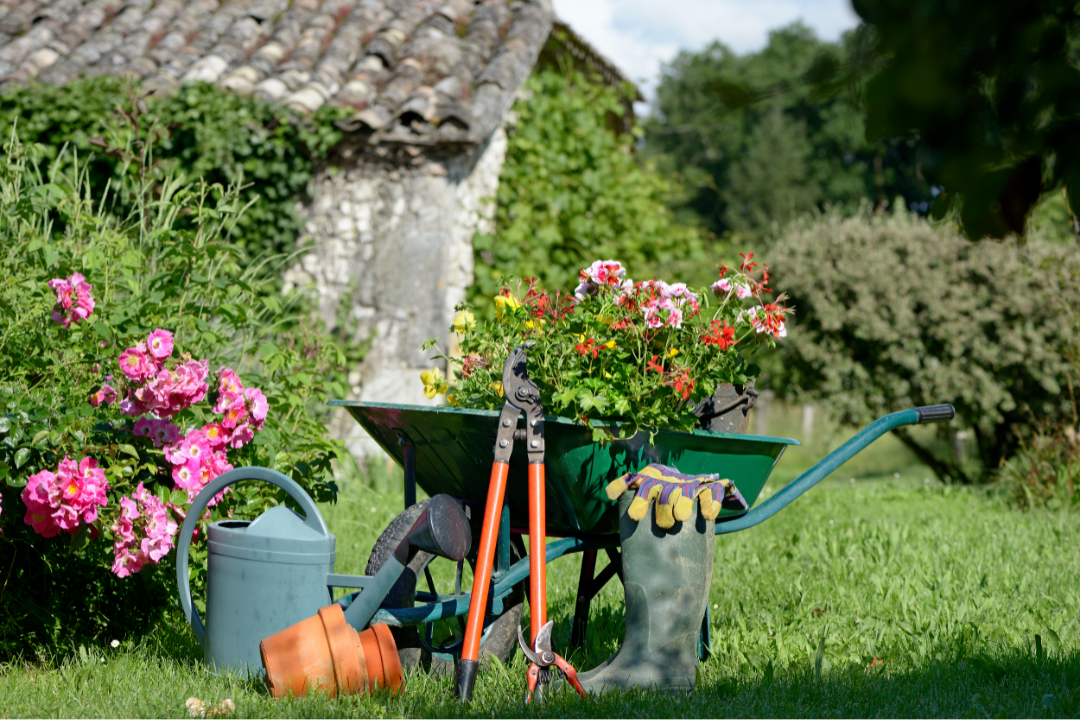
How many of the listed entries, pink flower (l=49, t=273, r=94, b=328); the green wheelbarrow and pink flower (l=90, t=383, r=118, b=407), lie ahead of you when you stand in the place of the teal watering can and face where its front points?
1

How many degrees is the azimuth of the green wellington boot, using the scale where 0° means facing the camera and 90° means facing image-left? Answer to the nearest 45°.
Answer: approximately 90°

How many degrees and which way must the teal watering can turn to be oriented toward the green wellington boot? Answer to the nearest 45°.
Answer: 0° — it already faces it

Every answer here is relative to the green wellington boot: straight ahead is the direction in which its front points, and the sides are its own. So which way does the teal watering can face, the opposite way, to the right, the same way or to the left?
the opposite way

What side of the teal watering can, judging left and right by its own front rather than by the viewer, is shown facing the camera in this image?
right

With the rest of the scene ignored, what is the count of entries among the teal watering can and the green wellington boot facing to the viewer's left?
1

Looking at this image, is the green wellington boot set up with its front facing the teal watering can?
yes

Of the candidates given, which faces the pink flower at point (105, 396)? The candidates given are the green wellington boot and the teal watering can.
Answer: the green wellington boot

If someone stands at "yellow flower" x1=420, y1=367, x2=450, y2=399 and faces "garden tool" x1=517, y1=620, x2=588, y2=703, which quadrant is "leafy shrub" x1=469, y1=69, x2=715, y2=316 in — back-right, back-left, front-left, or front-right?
back-left

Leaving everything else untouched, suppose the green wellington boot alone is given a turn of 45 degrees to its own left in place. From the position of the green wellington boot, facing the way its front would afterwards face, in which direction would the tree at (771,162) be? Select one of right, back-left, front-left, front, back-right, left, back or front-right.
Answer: back-right
